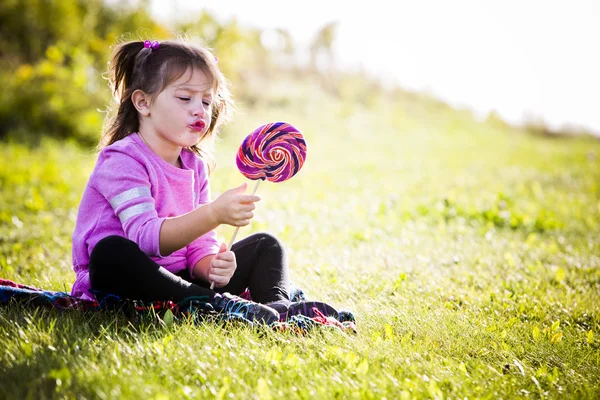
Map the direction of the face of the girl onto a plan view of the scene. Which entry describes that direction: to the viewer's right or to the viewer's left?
to the viewer's right

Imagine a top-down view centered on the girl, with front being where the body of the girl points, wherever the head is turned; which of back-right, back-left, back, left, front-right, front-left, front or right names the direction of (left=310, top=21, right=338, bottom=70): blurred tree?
back-left

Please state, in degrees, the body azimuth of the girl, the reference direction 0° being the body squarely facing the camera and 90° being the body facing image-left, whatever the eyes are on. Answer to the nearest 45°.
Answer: approximately 315°
